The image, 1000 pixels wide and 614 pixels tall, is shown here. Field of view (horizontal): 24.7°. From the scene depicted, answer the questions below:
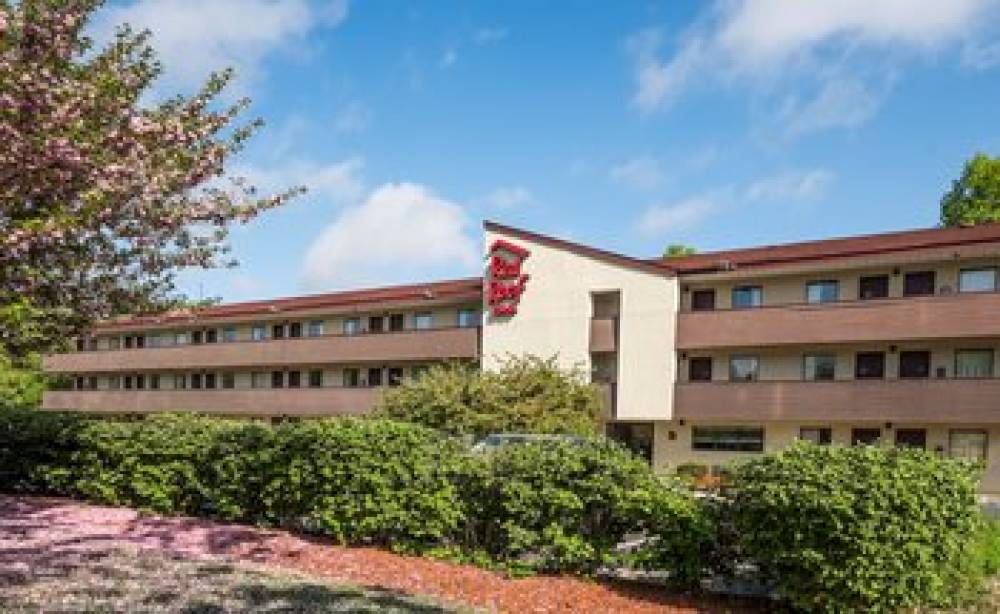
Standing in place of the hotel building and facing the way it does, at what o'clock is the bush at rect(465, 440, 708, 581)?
The bush is roughly at 11 o'clock from the hotel building.

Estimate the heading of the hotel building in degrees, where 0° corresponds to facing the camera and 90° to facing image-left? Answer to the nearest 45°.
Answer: approximately 45°
